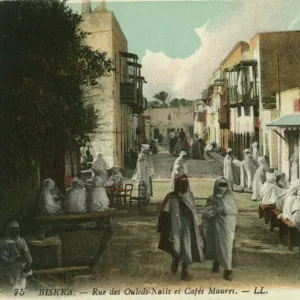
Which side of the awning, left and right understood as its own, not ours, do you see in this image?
left

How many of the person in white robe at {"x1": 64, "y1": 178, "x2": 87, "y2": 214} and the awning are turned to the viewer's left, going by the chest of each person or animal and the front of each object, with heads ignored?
1

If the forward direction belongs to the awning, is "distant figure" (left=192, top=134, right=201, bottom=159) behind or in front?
in front

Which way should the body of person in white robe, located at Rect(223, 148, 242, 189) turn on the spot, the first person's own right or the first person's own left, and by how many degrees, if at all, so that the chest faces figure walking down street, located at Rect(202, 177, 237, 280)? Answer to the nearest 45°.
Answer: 0° — they already face them

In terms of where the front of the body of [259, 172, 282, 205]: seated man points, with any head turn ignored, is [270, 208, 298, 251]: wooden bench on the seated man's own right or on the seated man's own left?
on the seated man's own right
